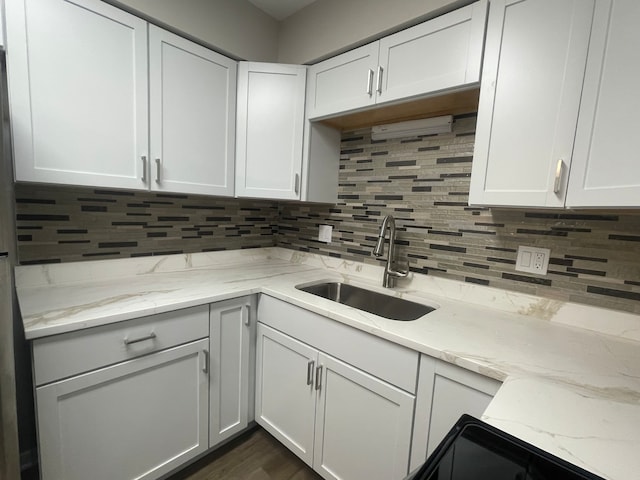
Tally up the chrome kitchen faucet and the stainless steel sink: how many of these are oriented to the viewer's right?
0

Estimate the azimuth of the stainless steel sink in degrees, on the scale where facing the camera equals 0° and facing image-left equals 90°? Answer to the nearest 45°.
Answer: approximately 45°

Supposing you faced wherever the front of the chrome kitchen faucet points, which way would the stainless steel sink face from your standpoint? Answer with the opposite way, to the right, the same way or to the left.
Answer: the same way

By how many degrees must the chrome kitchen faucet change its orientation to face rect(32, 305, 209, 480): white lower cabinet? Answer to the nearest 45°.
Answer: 0° — it already faces it

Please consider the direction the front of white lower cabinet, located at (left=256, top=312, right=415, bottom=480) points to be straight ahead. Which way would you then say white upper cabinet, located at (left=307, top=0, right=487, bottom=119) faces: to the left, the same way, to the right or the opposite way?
the same way

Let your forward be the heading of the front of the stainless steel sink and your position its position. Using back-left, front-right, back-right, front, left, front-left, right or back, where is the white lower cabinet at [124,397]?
front

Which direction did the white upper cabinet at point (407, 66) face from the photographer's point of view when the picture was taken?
facing the viewer and to the left of the viewer

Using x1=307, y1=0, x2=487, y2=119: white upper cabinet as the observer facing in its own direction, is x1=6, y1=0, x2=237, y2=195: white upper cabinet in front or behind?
in front

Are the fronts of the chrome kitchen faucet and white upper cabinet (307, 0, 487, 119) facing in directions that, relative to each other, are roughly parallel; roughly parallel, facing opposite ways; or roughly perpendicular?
roughly parallel

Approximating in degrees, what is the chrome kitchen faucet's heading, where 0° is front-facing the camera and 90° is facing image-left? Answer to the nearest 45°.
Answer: approximately 45°

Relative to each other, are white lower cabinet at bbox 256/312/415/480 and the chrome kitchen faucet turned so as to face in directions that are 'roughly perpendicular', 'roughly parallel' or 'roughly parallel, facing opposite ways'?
roughly parallel

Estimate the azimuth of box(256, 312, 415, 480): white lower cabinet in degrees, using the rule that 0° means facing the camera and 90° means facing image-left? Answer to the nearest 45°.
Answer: approximately 45°
